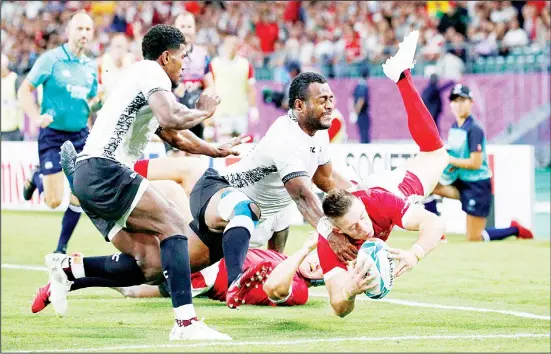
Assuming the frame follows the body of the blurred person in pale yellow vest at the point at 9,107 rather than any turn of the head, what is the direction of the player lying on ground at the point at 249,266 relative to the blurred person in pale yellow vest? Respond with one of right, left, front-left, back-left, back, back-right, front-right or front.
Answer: front

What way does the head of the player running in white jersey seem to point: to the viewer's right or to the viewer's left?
to the viewer's right

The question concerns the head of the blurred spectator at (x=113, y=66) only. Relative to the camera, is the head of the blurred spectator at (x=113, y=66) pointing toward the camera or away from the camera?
toward the camera

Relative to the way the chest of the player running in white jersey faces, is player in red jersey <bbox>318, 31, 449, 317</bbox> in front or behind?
in front

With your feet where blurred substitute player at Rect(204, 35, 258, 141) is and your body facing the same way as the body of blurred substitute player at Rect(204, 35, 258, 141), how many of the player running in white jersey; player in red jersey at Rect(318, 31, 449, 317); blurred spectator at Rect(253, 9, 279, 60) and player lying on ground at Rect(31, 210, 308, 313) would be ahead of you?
3

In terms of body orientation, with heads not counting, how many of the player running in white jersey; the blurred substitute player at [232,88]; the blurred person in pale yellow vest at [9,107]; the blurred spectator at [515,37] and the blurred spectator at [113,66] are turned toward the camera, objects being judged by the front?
4

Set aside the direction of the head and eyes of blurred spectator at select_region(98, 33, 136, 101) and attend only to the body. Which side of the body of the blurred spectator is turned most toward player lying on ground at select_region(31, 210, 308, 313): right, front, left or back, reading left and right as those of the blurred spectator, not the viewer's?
front

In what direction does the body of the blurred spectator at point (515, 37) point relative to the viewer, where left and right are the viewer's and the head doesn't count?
facing the viewer

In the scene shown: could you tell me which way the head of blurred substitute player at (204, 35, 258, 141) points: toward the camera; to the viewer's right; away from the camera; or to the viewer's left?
toward the camera

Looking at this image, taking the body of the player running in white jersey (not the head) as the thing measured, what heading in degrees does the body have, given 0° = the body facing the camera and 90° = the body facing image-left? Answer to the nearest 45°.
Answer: approximately 270°

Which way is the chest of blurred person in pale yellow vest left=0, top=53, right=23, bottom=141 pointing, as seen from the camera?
toward the camera

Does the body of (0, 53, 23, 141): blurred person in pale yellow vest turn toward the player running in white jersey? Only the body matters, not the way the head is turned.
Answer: yes

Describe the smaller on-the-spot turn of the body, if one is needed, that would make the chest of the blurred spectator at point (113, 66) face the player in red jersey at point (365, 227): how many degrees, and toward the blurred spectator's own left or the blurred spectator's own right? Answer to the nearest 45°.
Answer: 0° — they already face them

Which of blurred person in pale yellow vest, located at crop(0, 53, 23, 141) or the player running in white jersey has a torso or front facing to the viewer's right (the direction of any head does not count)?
the player running in white jersey

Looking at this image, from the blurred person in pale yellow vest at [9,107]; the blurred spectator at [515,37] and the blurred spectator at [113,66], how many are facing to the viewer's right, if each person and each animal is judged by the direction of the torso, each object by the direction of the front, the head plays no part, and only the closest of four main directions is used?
0

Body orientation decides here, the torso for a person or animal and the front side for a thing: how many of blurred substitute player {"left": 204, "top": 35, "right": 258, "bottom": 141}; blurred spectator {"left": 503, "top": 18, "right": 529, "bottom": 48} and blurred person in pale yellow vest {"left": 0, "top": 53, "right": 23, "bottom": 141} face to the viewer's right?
0
